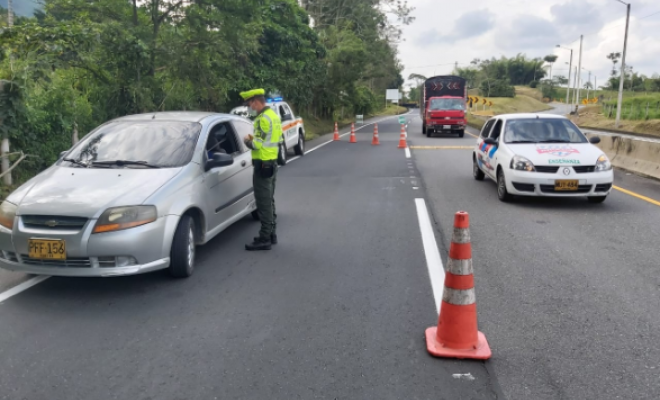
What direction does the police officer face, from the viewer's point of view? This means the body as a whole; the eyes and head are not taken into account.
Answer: to the viewer's left

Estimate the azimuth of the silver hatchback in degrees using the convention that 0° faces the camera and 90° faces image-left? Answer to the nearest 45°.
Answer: approximately 45°

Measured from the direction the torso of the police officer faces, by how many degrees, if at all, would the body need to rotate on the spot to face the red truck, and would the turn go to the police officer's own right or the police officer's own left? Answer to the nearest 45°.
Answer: approximately 135° to the police officer's own right

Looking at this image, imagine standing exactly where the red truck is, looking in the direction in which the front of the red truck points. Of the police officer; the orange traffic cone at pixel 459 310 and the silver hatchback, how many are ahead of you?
3

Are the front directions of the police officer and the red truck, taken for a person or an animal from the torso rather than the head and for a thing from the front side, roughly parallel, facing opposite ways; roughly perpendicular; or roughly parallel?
roughly perpendicular

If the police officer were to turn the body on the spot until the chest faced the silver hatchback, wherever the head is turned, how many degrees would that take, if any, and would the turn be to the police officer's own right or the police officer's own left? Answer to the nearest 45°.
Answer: approximately 45° to the police officer's own left

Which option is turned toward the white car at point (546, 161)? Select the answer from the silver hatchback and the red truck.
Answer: the red truck

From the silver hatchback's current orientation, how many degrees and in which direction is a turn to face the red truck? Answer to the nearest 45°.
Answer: approximately 180°

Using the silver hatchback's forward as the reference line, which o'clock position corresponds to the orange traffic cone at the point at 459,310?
The orange traffic cone is roughly at 9 o'clock from the silver hatchback.

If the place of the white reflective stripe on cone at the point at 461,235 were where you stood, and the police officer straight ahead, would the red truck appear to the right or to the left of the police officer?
right

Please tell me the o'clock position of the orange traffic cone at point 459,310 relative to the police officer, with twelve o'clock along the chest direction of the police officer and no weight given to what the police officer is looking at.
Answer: The orange traffic cone is roughly at 8 o'clock from the police officer.

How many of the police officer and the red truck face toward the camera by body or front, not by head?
1

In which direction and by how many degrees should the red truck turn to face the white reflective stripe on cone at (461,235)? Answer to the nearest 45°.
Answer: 0° — it already faces it
